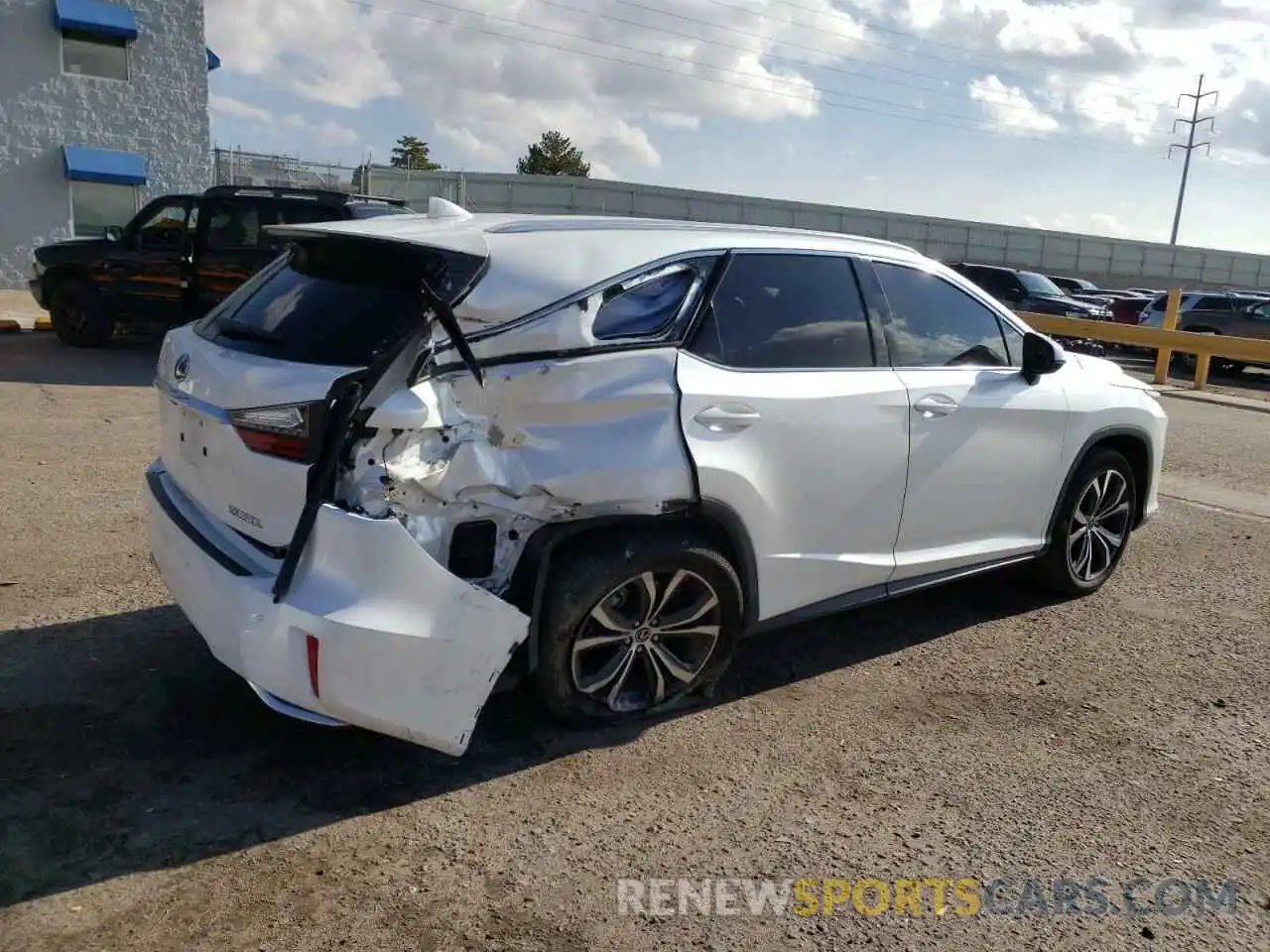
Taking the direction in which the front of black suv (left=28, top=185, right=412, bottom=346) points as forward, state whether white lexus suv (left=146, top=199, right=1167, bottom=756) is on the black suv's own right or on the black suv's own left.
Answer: on the black suv's own left

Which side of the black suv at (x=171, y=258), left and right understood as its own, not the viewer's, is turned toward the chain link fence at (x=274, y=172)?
right

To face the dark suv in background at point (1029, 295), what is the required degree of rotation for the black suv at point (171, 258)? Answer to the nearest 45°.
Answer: approximately 180°

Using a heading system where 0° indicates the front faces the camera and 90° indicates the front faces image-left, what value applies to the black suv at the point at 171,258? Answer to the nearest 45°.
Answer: approximately 90°

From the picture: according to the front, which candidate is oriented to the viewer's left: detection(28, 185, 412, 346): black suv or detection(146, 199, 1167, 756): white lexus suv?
the black suv

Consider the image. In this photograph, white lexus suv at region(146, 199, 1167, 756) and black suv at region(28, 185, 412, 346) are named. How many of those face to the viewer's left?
1

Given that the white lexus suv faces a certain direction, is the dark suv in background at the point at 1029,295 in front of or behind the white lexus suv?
in front

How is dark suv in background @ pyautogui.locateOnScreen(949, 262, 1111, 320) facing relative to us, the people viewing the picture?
facing the viewer and to the right of the viewer

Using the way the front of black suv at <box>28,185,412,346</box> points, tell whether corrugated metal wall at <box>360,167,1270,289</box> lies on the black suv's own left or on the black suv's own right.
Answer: on the black suv's own right

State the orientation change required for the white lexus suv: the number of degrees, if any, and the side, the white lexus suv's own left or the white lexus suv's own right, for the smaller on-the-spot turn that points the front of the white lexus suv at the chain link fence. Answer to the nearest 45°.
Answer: approximately 45° to the white lexus suv's own left

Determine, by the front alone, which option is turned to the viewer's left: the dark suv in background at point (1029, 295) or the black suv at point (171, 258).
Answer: the black suv

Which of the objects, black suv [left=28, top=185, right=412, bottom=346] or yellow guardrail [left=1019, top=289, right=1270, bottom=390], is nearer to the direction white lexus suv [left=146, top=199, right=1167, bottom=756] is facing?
the yellow guardrail

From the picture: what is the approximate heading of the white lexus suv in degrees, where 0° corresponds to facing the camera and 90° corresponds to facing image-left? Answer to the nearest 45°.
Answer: approximately 225°

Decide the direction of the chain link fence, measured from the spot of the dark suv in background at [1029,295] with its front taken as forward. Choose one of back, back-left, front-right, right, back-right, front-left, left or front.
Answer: back-right

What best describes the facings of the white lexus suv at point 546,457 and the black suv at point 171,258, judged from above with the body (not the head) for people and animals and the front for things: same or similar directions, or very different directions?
very different directions

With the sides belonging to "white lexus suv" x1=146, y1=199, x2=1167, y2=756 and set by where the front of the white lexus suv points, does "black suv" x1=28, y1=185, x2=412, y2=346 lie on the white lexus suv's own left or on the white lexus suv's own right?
on the white lexus suv's own left
